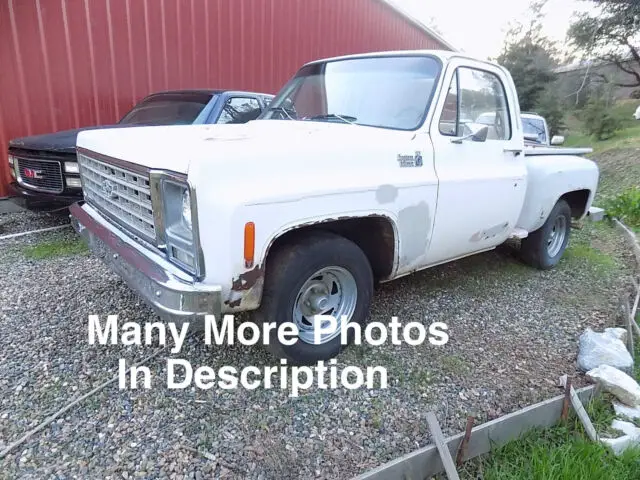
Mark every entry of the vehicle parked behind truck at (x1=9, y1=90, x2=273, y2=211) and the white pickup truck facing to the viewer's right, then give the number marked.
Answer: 0

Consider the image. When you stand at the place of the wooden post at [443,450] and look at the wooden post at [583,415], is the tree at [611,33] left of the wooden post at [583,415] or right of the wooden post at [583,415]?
left

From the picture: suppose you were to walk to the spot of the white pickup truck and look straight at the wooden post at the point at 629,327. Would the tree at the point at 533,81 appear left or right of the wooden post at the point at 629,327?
left

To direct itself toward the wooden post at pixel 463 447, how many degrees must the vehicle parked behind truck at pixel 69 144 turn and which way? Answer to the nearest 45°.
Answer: approximately 90° to its left

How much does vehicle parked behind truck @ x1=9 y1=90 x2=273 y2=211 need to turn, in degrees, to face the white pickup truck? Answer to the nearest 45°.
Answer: approximately 90° to its left

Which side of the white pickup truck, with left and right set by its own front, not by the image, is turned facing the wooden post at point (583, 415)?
left

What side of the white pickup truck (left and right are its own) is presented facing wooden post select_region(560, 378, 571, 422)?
left

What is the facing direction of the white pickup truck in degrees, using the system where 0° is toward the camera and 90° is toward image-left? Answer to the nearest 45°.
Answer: approximately 45°

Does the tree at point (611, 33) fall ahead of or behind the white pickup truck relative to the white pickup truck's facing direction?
behind

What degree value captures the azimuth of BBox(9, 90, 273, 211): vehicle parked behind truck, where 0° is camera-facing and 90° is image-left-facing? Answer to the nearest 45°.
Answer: approximately 45°
